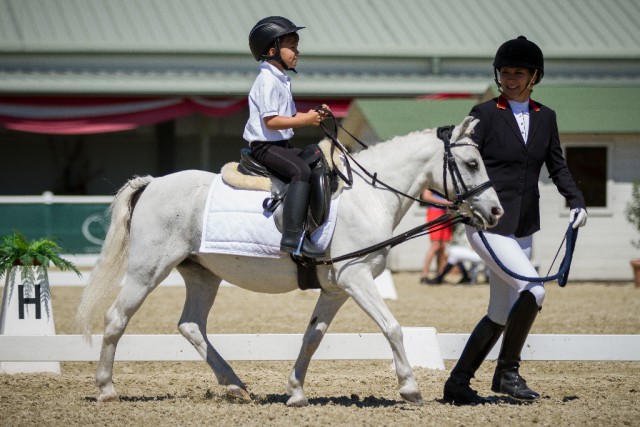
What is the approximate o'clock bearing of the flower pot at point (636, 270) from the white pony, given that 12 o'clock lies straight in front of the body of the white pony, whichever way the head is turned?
The flower pot is roughly at 10 o'clock from the white pony.

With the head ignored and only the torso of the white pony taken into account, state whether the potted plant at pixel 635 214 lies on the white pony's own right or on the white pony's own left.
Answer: on the white pony's own left

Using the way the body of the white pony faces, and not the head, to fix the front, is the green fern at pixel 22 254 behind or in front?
behind

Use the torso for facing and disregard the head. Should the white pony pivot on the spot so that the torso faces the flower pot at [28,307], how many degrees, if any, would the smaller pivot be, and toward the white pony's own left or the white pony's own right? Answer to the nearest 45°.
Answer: approximately 135° to the white pony's own left

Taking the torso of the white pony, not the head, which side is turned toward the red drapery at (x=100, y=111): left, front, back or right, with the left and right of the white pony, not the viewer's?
left

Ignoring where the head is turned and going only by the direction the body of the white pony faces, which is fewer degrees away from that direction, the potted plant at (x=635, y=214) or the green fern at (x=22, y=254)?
the potted plant

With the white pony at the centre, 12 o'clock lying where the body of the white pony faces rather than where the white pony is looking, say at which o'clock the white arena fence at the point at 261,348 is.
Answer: The white arena fence is roughly at 9 o'clock from the white pony.

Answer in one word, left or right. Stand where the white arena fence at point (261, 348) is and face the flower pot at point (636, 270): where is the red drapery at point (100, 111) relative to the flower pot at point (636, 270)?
left

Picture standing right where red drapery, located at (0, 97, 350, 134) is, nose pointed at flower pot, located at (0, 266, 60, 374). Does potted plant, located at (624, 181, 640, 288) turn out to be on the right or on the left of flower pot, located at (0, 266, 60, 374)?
left

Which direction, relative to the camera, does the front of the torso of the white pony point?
to the viewer's right
